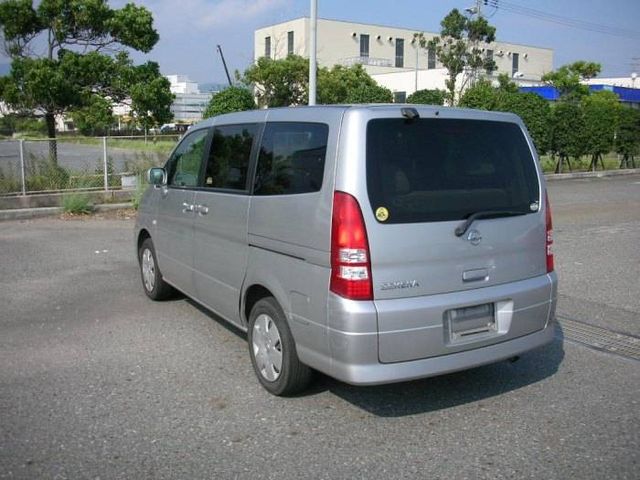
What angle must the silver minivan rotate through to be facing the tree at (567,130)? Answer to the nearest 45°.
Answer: approximately 45° to its right

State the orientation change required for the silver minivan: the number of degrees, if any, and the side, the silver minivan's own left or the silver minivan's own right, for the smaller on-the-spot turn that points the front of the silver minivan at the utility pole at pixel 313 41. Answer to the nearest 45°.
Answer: approximately 45° to the silver minivan's own right

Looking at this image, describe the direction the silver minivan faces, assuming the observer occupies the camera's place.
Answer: facing away from the viewer and to the left of the viewer

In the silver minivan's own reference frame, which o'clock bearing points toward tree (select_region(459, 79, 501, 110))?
The tree is roughly at 2 o'clock from the silver minivan.

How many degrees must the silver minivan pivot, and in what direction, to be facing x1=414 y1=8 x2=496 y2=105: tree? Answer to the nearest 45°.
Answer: approximately 45° to its right

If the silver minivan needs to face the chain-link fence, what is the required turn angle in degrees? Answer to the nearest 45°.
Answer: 0° — it already faces it

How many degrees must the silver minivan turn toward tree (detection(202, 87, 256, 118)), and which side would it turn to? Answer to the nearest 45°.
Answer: approximately 45° to its right

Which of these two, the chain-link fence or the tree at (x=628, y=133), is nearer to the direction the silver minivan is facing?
the chain-link fence
